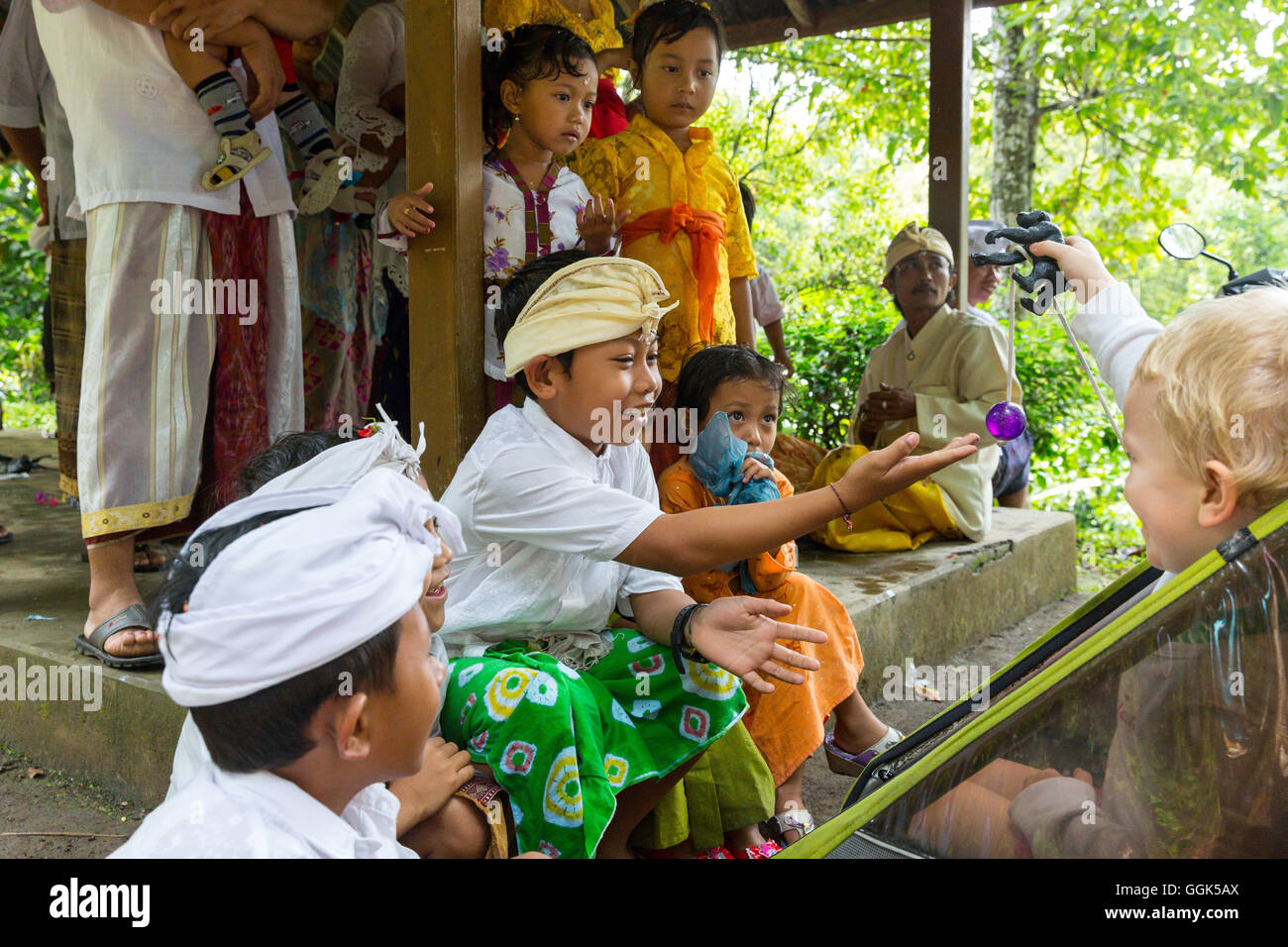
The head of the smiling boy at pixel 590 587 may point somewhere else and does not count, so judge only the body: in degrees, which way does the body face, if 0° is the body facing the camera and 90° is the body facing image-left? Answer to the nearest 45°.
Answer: approximately 315°

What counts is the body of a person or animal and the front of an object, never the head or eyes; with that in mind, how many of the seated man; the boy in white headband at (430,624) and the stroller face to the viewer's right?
1

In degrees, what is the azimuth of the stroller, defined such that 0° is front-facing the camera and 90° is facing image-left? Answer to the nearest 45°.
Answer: approximately 90°

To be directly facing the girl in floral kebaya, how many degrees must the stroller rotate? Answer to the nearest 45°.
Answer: approximately 45° to its right

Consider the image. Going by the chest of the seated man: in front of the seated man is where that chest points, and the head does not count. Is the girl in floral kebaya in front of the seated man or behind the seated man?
in front

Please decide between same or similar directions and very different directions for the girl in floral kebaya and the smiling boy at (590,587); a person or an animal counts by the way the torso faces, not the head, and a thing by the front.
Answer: same or similar directions

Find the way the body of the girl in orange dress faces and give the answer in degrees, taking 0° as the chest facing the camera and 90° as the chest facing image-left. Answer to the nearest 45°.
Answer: approximately 315°

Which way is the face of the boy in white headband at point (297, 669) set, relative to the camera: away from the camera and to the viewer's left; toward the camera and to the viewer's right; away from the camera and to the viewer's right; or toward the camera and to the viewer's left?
away from the camera and to the viewer's right

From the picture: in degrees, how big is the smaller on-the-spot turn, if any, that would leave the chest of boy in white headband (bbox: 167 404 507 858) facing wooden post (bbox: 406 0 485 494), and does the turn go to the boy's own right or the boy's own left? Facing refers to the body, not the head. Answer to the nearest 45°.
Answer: approximately 90° to the boy's own left

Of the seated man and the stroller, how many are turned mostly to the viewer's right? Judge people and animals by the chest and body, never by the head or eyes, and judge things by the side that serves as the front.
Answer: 0

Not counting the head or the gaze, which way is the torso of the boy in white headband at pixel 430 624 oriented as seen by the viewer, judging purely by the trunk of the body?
to the viewer's right

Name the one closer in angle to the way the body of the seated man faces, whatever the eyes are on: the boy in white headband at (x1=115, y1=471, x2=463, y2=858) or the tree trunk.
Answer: the boy in white headband
